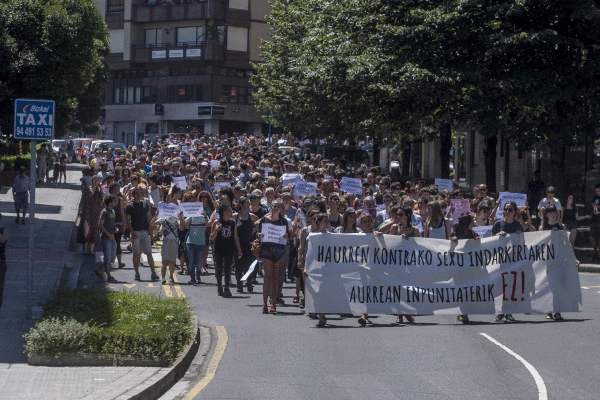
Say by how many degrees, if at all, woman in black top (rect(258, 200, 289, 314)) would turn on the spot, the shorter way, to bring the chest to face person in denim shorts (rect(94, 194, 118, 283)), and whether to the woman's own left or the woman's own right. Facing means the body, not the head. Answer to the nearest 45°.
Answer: approximately 135° to the woman's own right

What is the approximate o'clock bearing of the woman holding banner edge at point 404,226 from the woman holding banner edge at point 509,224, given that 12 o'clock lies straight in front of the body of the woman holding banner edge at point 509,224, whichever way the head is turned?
the woman holding banner edge at point 404,226 is roughly at 2 o'clock from the woman holding banner edge at point 509,224.

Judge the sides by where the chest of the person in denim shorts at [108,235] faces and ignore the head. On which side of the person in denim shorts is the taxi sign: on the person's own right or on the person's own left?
on the person's own right

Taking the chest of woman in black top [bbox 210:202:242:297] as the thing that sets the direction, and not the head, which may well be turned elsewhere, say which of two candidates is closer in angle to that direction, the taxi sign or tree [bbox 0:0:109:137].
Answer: the taxi sign

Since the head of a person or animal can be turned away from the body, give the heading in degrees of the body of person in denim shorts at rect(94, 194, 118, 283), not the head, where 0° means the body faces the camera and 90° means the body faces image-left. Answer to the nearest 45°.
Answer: approximately 315°

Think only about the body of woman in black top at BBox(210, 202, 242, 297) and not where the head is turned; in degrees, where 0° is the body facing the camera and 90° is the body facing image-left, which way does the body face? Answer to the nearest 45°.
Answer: approximately 0°

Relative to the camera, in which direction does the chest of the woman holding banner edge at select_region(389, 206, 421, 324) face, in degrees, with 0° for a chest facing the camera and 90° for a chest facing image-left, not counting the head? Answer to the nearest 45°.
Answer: approximately 0°

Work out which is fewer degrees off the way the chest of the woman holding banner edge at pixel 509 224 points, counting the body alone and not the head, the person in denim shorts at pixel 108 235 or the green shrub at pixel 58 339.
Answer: the green shrub

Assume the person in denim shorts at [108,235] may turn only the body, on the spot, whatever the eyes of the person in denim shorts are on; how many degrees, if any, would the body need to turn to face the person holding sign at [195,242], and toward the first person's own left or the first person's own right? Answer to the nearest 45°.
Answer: approximately 45° to the first person's own left

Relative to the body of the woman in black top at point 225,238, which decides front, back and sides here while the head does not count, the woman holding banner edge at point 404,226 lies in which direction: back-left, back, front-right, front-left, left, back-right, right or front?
front-left
